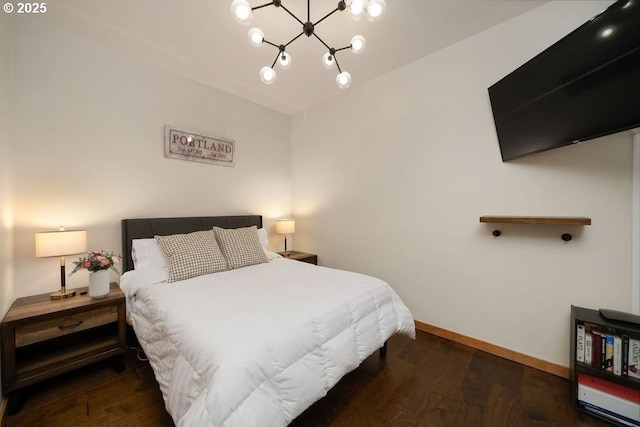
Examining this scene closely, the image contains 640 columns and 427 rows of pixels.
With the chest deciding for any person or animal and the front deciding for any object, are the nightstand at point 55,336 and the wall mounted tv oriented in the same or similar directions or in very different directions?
very different directions

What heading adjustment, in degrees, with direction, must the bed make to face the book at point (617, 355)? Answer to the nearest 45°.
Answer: approximately 45° to its left

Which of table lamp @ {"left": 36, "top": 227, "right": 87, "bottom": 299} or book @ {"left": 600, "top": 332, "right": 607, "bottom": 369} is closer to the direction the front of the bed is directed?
the book
